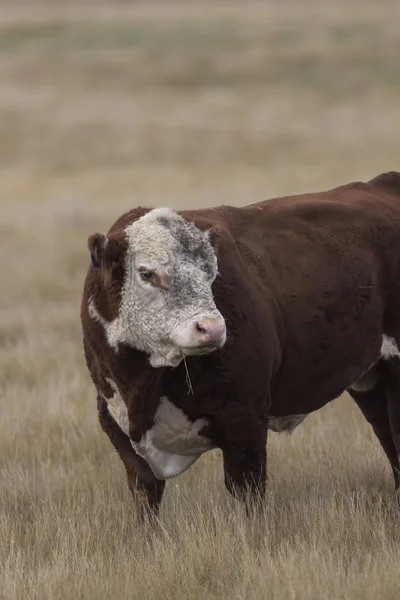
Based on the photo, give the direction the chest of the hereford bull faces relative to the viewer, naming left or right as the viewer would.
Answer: facing the viewer and to the left of the viewer
